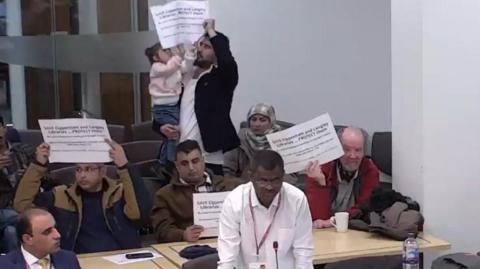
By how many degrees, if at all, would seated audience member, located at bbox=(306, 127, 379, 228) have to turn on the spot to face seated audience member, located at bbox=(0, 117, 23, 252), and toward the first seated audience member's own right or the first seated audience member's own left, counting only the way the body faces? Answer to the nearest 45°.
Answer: approximately 90° to the first seated audience member's own right

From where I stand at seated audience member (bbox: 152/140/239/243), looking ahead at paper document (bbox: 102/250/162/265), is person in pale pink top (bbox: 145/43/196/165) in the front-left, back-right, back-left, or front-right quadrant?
back-right

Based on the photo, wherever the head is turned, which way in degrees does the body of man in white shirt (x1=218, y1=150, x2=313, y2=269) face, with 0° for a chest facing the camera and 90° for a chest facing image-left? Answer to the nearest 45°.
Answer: approximately 0°

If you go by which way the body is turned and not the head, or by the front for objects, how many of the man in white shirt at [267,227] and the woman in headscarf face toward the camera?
2

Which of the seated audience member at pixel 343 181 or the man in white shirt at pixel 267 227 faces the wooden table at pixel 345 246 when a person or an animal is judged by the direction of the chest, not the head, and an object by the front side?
the seated audience member

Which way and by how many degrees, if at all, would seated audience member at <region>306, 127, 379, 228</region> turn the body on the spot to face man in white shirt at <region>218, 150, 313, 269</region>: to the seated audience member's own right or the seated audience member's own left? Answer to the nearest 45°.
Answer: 0° — they already face them

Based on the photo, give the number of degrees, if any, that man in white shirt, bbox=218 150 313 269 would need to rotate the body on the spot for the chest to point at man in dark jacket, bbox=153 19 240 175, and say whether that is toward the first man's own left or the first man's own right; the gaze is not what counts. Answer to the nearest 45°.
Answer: approximately 180°

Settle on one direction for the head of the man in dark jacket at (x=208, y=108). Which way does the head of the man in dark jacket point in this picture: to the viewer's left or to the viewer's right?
to the viewer's left

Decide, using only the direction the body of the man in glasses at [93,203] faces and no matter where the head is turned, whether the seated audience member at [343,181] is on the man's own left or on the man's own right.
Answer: on the man's own left

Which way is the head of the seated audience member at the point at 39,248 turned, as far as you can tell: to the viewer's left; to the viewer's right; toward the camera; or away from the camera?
to the viewer's right

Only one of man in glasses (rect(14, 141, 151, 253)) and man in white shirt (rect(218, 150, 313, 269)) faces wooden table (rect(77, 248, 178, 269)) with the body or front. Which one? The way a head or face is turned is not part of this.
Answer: the man in glasses

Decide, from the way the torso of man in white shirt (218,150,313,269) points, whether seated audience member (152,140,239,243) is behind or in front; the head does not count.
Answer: behind

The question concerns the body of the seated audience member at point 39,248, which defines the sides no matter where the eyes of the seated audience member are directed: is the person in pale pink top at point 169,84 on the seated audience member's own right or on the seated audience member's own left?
on the seated audience member's own left
